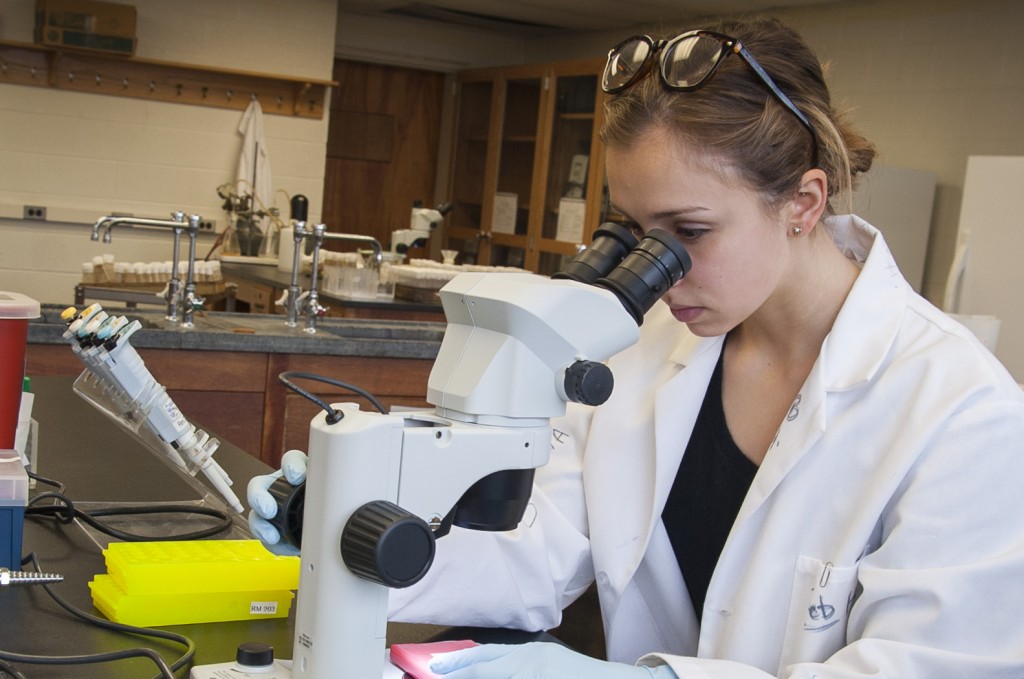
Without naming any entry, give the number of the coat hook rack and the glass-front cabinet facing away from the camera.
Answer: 0

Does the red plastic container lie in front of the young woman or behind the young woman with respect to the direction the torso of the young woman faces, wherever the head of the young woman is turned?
in front

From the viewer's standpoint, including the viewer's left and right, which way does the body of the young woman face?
facing the viewer and to the left of the viewer

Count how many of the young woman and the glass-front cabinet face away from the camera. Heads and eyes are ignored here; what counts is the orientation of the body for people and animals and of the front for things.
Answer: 0

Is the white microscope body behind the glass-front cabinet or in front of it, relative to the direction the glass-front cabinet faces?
in front

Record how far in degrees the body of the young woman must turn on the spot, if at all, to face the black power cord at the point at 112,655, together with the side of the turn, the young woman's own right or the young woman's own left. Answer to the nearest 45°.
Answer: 0° — they already face it

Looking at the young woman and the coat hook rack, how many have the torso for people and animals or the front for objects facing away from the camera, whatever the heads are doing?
0

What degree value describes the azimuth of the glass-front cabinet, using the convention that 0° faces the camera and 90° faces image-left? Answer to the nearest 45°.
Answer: approximately 45°

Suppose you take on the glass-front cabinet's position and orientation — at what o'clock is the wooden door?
The wooden door is roughly at 3 o'clock from the glass-front cabinet.

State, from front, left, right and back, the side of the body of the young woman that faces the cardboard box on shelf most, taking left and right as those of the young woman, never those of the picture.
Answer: right

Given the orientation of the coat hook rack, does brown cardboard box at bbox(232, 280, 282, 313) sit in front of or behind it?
in front

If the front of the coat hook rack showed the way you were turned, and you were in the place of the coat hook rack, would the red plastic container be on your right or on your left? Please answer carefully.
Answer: on your right

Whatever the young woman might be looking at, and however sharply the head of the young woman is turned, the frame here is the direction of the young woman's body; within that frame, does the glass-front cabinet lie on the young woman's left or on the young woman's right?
on the young woman's right

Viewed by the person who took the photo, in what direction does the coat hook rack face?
facing the viewer and to the right of the viewer

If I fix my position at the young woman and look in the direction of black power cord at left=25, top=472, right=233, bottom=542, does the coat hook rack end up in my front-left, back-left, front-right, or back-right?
front-right
